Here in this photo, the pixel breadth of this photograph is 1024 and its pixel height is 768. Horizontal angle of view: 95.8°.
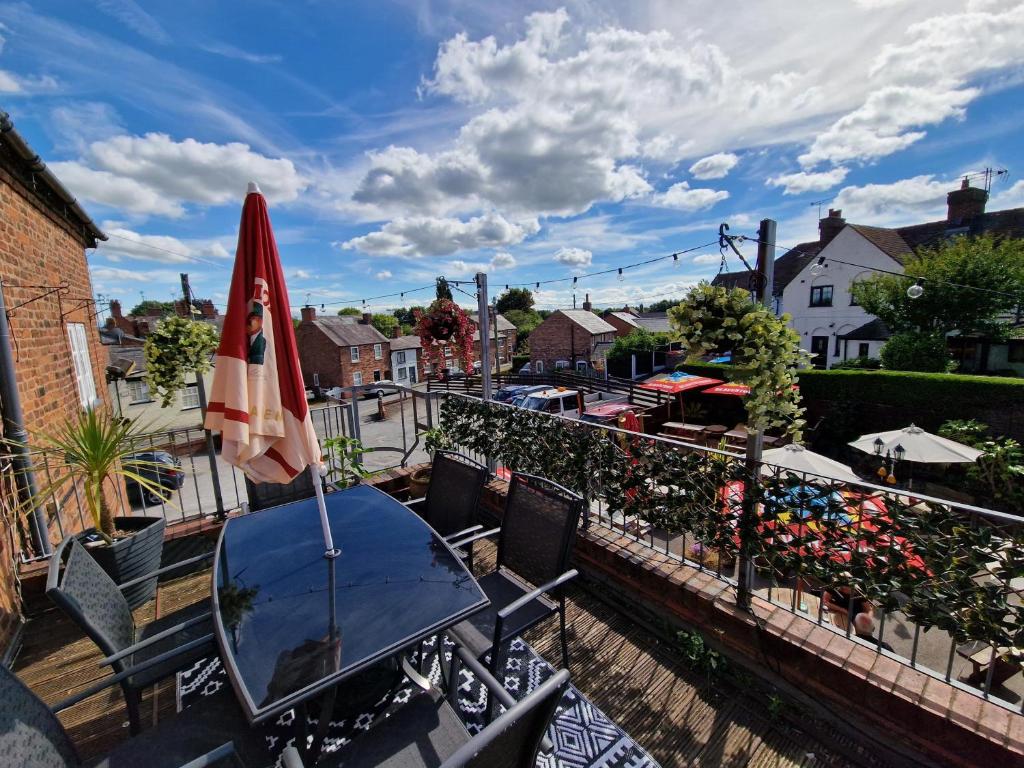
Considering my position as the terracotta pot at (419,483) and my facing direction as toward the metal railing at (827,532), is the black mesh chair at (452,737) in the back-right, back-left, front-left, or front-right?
front-right

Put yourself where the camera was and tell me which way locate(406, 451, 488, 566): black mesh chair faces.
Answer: facing the viewer and to the left of the viewer

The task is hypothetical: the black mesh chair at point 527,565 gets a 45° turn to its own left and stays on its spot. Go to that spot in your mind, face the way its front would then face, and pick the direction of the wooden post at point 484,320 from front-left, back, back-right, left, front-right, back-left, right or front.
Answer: back

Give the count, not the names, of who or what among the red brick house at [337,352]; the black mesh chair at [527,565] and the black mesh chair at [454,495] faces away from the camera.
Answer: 0

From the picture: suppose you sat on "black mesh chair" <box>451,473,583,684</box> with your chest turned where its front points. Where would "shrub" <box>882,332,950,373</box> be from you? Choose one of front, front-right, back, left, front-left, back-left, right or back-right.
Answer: back

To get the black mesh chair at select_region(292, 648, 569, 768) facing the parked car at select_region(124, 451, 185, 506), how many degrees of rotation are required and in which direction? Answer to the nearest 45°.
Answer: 0° — it already faces it

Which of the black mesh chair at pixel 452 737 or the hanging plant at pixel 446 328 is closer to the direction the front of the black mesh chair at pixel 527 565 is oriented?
the black mesh chair

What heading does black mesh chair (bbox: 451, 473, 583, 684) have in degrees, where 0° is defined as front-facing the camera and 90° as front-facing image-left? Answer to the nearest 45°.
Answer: approximately 45°

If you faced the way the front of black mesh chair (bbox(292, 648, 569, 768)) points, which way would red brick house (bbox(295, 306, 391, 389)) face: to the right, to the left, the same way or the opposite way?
the opposite way

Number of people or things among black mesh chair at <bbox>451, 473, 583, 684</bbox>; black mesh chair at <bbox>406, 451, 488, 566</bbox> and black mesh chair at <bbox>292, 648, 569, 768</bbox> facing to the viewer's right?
0

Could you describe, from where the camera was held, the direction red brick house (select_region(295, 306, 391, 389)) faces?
facing the viewer and to the right of the viewer

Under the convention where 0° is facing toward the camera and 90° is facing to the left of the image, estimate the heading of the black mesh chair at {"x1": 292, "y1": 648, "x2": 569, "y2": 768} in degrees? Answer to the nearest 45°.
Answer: approximately 135°

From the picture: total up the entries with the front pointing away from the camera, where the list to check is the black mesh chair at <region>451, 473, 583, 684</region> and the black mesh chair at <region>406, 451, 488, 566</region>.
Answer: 0

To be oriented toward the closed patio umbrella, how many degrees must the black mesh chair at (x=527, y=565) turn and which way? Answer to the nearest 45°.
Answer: approximately 45° to its right

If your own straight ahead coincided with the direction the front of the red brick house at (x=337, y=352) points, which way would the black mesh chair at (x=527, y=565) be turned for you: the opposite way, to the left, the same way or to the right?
to the right
